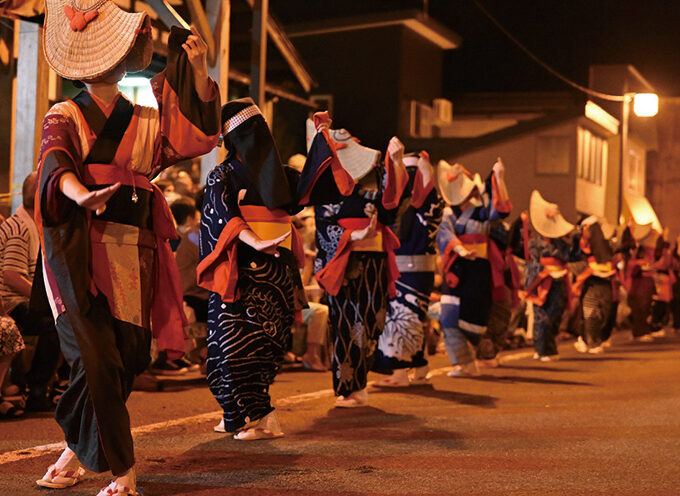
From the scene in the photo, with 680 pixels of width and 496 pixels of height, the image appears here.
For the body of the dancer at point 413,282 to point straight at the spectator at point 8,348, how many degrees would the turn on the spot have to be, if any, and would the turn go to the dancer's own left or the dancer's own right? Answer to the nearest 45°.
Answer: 0° — they already face them

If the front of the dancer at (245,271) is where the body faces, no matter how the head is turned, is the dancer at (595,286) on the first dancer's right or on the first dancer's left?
on the first dancer's left

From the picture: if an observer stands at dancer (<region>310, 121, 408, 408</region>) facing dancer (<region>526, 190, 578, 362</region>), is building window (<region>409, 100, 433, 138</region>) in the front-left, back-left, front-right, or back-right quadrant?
front-left

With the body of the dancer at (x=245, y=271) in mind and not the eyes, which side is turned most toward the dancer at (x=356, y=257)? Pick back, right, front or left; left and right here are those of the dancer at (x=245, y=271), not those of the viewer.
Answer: left

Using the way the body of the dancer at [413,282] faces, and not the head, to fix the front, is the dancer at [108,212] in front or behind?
in front

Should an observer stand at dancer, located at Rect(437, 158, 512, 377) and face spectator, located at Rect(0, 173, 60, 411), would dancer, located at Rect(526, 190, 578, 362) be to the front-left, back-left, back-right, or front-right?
back-right

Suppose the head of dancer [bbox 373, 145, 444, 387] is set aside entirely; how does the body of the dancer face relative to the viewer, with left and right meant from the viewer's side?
facing the viewer and to the left of the viewer

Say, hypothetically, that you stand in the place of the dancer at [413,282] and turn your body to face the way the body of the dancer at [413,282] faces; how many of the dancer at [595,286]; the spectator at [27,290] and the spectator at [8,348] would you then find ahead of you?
2

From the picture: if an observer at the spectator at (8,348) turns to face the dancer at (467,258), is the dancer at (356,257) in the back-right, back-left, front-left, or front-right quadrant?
front-right

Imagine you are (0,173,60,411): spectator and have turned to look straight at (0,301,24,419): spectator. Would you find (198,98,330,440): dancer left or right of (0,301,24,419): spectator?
left

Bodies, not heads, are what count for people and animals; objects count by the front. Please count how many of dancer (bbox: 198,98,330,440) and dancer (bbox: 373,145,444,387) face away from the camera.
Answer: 0

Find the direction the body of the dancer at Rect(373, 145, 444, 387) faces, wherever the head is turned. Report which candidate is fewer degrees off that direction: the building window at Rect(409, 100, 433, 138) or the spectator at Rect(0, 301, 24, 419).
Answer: the spectator

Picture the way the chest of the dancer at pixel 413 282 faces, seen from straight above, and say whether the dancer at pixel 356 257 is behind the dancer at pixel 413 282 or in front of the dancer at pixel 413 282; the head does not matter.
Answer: in front
